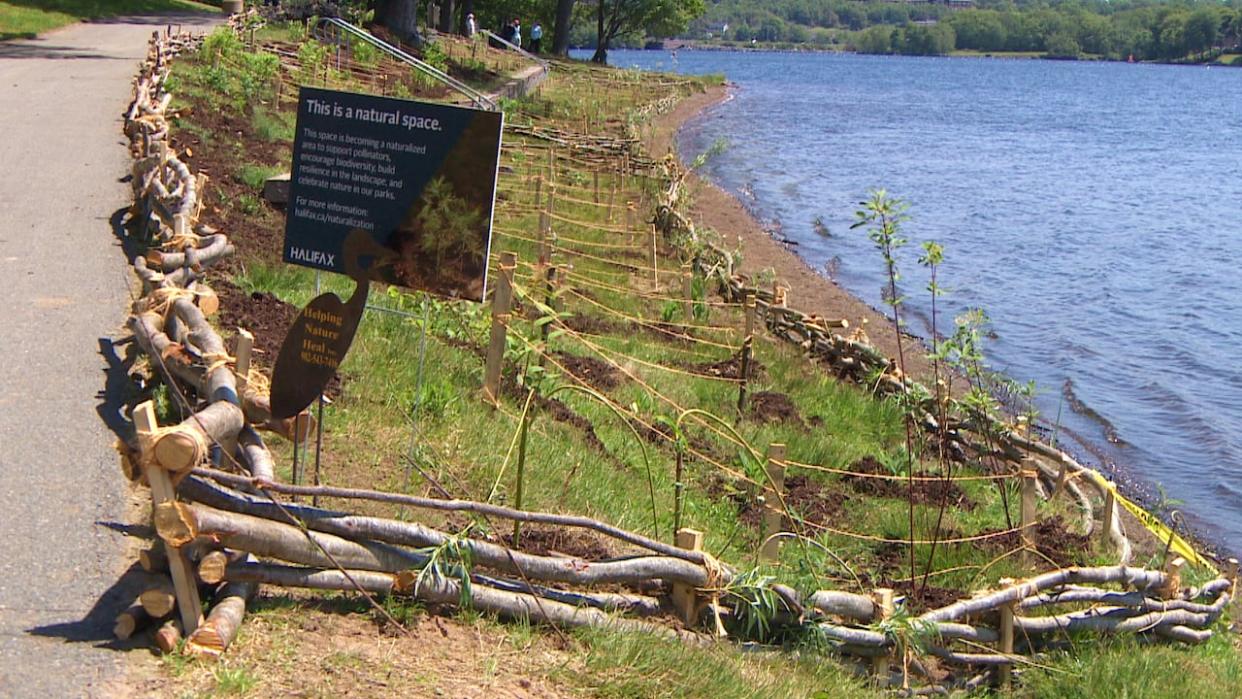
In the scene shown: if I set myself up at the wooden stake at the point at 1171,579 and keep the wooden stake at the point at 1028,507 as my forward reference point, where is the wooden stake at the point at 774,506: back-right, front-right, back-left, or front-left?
front-left

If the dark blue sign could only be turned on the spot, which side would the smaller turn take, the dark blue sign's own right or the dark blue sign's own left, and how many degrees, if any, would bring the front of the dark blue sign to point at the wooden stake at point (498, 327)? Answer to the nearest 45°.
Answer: approximately 180°

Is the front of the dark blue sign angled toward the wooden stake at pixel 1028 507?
no

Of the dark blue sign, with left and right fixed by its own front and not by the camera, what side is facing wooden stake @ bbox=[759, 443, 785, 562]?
left

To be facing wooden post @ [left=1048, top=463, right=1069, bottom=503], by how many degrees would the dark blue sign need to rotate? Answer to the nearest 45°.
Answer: approximately 135° to its left

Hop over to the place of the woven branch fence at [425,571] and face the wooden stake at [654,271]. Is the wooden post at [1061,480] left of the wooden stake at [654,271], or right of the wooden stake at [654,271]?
right

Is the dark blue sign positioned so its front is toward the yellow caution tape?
no

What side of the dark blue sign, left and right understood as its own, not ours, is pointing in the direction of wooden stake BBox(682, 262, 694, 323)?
back

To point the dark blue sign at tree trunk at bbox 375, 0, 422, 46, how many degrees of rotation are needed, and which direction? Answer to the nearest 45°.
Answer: approximately 180°

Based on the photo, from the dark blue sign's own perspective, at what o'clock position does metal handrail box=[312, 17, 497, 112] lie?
The metal handrail is roughly at 6 o'clock from the dark blue sign.

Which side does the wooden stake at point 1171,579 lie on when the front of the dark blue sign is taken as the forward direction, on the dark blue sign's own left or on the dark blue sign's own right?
on the dark blue sign's own left

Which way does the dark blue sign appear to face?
toward the camera

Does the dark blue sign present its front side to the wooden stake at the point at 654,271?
no

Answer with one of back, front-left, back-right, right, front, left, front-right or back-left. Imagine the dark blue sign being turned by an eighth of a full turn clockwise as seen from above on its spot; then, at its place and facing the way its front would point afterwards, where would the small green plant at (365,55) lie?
back-right
